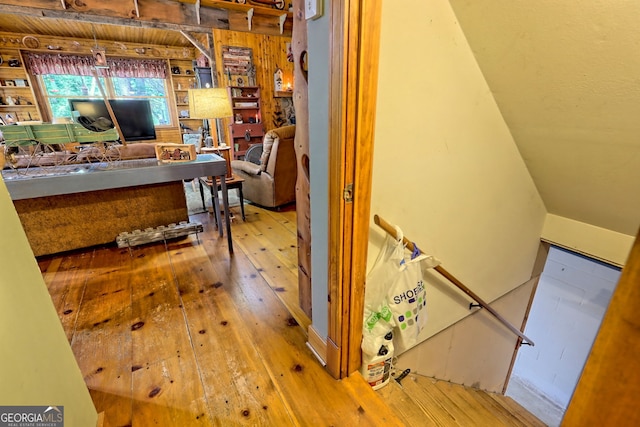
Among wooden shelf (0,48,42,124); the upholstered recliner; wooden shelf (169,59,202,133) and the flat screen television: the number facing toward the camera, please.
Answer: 3

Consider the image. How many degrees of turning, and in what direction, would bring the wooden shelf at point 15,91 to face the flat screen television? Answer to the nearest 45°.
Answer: approximately 45° to its left

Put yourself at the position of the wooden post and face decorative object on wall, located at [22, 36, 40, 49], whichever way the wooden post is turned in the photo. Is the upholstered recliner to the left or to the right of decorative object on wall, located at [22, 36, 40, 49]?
right

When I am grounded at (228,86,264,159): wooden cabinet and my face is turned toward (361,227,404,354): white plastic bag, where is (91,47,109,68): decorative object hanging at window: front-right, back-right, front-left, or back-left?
back-right

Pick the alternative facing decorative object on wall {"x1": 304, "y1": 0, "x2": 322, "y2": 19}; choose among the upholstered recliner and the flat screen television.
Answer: the flat screen television

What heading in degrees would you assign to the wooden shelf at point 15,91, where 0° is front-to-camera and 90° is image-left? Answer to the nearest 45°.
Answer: approximately 0°

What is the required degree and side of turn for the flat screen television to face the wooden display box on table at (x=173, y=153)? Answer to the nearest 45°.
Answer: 0° — it already faces it

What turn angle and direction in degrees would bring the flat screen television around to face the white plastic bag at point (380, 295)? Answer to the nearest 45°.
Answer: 0° — it already faces it

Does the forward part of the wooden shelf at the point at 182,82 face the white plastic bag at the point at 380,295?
yes

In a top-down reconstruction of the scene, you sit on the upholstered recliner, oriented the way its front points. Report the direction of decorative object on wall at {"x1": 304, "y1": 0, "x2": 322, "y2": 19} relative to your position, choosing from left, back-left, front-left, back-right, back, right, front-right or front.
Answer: back-left
